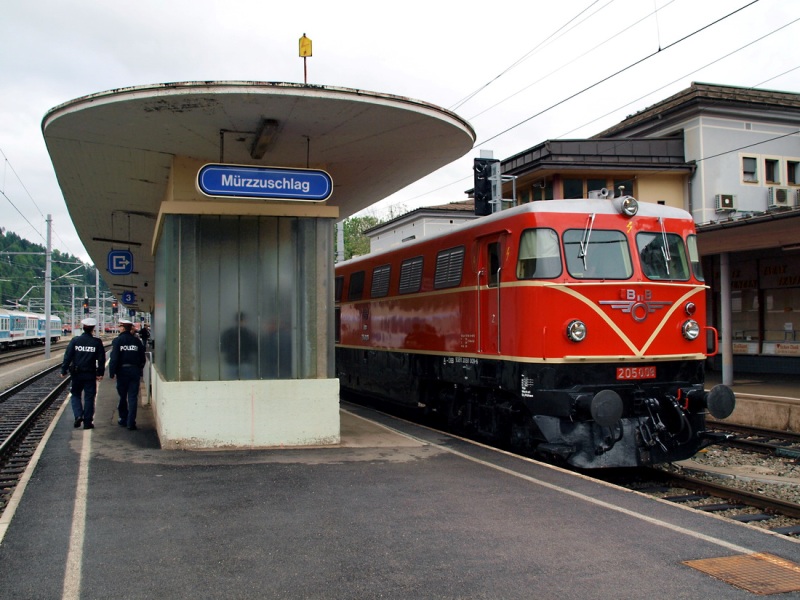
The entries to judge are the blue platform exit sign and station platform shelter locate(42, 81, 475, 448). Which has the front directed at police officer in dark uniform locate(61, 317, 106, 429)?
the blue platform exit sign

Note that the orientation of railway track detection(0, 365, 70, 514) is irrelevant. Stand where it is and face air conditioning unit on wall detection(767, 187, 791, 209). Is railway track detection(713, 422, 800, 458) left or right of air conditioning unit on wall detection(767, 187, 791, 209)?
right

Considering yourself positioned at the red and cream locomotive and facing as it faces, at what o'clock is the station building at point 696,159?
The station building is roughly at 8 o'clock from the red and cream locomotive.

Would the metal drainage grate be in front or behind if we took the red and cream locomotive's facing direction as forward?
in front

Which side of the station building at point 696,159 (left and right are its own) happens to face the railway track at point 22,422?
front

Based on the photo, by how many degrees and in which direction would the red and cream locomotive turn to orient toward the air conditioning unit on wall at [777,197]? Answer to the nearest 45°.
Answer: approximately 90° to its left
